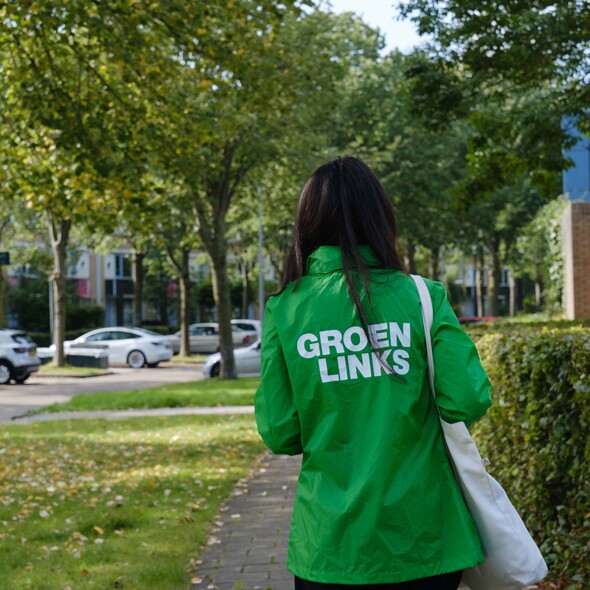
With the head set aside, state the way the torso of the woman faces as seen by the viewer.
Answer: away from the camera

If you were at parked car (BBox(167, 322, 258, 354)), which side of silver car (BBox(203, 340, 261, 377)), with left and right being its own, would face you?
right

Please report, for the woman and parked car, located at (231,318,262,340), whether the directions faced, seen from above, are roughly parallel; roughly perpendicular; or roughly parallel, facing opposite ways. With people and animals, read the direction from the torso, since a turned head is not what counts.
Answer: roughly perpendicular

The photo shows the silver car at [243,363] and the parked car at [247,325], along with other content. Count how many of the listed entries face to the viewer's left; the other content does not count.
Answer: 2

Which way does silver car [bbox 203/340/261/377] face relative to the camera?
to the viewer's left

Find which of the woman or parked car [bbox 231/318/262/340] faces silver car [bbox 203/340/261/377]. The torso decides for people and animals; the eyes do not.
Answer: the woman

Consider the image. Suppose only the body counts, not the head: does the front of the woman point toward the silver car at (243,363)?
yes

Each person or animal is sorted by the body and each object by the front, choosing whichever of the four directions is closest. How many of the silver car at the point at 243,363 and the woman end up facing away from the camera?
1

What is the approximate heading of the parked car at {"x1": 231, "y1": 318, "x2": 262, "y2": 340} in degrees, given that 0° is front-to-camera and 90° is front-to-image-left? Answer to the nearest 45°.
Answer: approximately 90°

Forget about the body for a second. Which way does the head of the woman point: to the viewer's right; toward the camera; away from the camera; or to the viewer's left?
away from the camera
